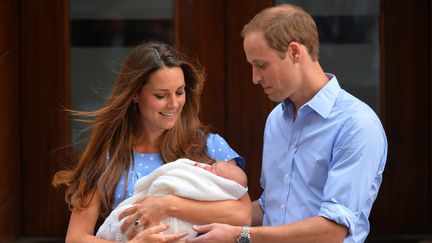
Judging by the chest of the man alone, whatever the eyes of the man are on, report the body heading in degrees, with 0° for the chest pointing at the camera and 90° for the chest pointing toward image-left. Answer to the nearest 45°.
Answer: approximately 45°

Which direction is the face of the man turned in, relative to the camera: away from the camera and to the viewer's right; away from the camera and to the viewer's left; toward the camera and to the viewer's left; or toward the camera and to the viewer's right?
toward the camera and to the viewer's left
